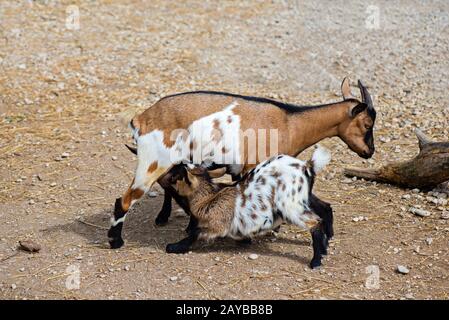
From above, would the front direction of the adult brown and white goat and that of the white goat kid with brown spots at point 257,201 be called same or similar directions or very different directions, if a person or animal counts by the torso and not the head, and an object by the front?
very different directions

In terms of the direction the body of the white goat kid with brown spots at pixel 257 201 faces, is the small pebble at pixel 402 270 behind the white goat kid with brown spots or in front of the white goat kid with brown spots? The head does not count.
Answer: behind

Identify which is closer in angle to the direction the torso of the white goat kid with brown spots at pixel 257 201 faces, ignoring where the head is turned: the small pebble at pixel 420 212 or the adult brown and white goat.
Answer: the adult brown and white goat

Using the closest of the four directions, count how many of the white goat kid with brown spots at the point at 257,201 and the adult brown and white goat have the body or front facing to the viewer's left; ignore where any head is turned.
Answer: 1

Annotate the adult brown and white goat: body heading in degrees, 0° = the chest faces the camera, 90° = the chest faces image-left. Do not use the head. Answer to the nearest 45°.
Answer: approximately 270°

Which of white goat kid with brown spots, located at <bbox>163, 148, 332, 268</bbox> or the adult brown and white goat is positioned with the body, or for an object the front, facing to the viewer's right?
the adult brown and white goat

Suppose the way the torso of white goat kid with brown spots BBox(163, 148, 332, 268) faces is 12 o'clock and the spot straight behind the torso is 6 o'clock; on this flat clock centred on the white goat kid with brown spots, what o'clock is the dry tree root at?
The dry tree root is roughly at 5 o'clock from the white goat kid with brown spots.

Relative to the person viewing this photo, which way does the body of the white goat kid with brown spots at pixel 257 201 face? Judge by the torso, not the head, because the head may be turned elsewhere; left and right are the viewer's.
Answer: facing to the left of the viewer

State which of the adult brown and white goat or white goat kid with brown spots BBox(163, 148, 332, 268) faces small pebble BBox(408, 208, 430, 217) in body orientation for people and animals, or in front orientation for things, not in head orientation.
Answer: the adult brown and white goat
